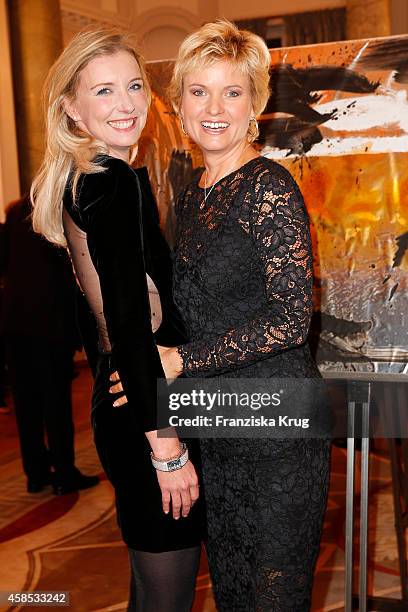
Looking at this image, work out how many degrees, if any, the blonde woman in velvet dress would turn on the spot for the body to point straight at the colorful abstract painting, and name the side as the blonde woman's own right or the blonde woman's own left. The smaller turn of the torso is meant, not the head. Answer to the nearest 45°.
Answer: approximately 45° to the blonde woman's own left

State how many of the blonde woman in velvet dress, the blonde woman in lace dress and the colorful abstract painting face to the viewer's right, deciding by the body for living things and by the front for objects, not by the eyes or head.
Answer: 1

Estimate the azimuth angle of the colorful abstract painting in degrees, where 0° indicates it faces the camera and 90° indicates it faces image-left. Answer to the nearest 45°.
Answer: approximately 0°

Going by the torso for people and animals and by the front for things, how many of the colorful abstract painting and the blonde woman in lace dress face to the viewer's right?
0

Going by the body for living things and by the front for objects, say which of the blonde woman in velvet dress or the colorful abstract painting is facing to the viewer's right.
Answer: the blonde woman in velvet dress

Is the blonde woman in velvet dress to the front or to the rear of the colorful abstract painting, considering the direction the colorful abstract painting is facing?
to the front

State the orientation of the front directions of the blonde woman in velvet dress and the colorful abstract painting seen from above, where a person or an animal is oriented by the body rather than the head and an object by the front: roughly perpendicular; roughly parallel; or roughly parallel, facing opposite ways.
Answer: roughly perpendicular

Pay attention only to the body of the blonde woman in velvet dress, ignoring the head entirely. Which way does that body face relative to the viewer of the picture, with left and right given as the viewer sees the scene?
facing to the right of the viewer

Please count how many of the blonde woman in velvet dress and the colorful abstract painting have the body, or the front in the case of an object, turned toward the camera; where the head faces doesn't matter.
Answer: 1
